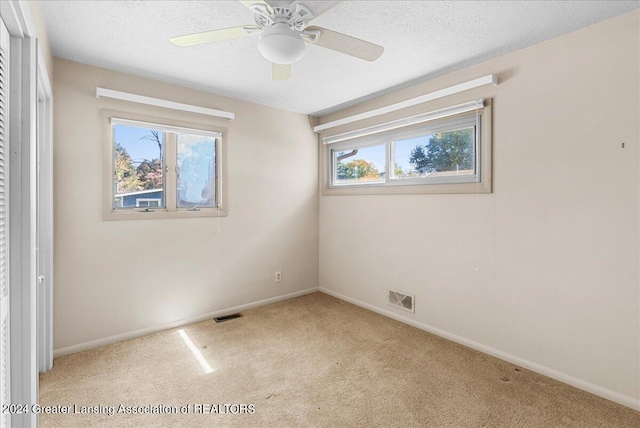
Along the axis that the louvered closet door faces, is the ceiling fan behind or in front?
in front

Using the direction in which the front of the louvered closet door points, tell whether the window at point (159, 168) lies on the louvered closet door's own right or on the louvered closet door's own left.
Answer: on the louvered closet door's own left

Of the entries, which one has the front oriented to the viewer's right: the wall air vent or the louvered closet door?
the louvered closet door

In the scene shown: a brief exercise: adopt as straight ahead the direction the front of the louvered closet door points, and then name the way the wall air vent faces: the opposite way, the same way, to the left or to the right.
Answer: the opposite way

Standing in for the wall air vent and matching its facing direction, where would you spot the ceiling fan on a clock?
The ceiling fan is roughly at 11 o'clock from the wall air vent.

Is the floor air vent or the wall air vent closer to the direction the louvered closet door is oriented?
the wall air vent

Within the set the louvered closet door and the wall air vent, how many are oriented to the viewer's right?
1

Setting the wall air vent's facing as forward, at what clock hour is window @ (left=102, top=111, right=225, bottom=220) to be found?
The window is roughly at 1 o'clock from the wall air vent.

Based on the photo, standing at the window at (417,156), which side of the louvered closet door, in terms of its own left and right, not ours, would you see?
front

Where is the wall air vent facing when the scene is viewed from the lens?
facing the viewer and to the left of the viewer

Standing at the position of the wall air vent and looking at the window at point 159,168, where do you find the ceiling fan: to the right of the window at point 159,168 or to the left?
left

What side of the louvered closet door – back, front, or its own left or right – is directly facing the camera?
right

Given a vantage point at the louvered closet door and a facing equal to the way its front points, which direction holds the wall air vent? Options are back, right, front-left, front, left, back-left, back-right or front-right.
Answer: front
